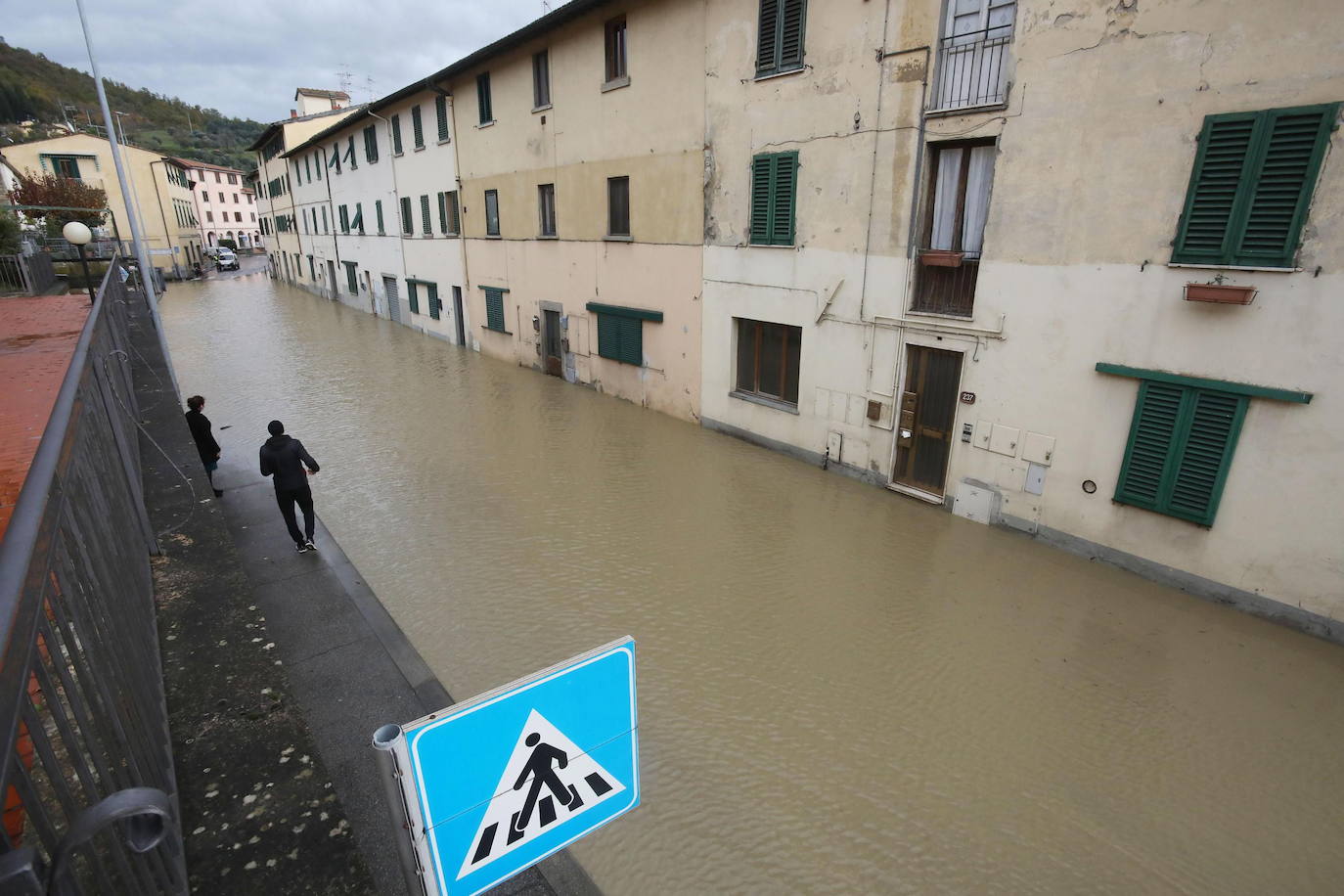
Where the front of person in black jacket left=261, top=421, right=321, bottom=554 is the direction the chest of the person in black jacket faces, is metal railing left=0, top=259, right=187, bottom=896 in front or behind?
behind

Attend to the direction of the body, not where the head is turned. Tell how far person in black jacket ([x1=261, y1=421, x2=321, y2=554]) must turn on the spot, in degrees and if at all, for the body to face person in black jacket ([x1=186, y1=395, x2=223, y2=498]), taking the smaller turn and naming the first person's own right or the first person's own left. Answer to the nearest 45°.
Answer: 0° — they already face them

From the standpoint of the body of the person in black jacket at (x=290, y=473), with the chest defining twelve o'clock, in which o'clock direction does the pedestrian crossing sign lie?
The pedestrian crossing sign is roughly at 6 o'clock from the person in black jacket.

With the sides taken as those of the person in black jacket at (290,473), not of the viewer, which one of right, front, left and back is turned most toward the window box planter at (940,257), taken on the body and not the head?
right

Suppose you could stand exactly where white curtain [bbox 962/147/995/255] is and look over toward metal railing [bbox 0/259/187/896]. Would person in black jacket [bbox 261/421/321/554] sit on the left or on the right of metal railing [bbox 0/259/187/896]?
right

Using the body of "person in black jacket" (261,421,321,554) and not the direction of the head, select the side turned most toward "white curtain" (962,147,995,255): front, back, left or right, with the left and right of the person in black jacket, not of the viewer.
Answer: right

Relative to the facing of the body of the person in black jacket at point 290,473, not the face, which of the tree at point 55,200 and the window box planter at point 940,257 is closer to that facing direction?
the tree

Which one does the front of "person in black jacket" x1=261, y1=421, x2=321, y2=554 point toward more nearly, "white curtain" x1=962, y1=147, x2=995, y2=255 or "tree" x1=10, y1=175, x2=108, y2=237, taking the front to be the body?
the tree

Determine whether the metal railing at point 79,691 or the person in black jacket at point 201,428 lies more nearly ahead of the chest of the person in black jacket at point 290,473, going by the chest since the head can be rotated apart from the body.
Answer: the person in black jacket

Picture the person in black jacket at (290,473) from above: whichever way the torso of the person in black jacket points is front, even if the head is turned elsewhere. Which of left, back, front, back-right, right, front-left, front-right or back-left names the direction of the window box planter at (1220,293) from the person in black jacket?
back-right

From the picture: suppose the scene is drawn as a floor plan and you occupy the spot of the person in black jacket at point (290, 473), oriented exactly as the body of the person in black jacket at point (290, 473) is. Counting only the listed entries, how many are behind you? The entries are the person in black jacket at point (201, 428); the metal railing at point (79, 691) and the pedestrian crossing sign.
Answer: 2

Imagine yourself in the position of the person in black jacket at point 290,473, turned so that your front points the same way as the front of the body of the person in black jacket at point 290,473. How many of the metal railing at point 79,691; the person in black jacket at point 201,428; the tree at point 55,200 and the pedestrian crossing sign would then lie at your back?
2

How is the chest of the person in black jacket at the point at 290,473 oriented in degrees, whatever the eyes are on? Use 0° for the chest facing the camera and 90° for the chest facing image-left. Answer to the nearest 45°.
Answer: approximately 180°
